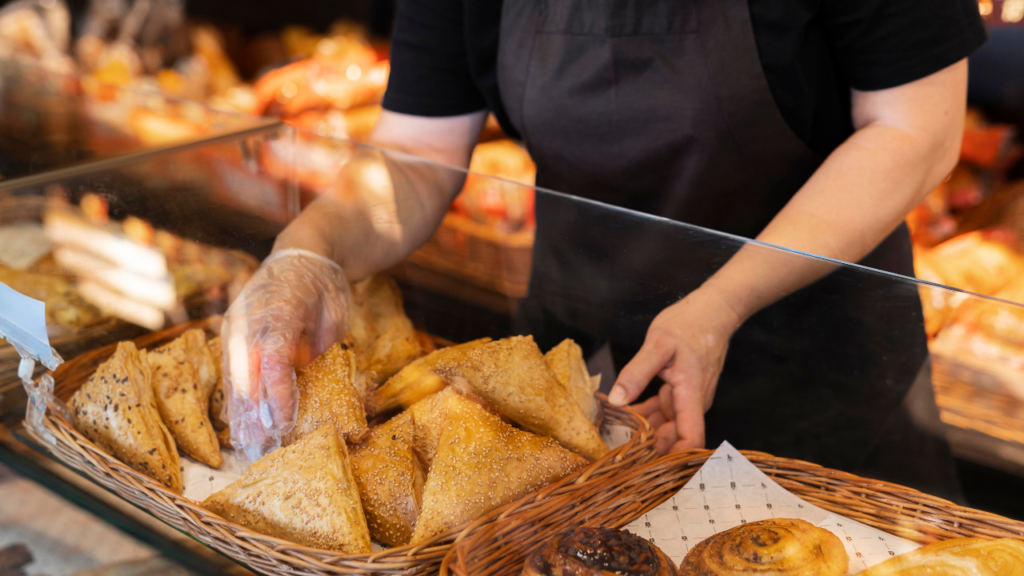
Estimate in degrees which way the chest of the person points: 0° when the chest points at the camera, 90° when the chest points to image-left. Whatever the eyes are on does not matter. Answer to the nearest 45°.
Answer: approximately 45°

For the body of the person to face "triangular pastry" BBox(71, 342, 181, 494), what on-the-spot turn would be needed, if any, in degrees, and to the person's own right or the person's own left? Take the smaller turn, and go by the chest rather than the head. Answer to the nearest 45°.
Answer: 0° — they already face it

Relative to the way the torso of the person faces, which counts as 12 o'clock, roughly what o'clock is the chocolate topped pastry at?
The chocolate topped pastry is roughly at 11 o'clock from the person.

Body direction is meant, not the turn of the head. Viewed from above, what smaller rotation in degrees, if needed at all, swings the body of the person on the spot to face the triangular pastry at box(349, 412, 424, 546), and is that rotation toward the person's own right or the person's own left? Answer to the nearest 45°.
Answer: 0° — they already face it
